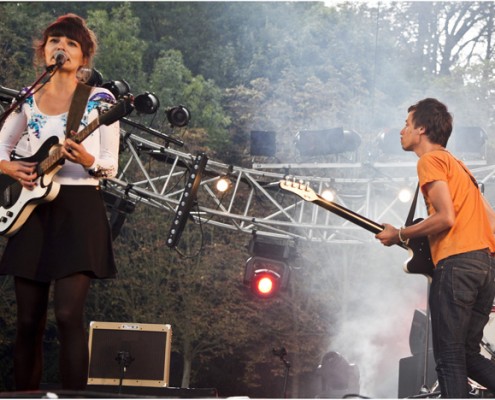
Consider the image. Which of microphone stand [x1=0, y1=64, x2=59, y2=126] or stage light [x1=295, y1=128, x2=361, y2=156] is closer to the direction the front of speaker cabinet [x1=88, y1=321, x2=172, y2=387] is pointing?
the microphone stand

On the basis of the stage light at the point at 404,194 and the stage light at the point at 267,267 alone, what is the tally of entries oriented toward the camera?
2

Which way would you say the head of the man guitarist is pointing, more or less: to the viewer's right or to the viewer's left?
to the viewer's left

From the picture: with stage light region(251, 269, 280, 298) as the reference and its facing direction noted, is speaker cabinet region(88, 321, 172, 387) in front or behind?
in front

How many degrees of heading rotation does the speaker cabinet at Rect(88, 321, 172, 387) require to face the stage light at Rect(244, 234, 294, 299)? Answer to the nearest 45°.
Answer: approximately 135° to its left

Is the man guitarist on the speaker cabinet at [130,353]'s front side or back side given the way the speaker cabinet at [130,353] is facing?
on the front side

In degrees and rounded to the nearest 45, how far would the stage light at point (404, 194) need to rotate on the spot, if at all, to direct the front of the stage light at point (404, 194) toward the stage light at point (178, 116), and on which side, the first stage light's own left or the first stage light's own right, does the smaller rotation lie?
approximately 45° to the first stage light's own right

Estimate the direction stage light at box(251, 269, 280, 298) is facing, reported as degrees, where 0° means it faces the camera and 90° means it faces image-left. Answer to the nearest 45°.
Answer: approximately 0°

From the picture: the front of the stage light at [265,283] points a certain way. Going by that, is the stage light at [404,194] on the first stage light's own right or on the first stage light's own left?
on the first stage light's own left
